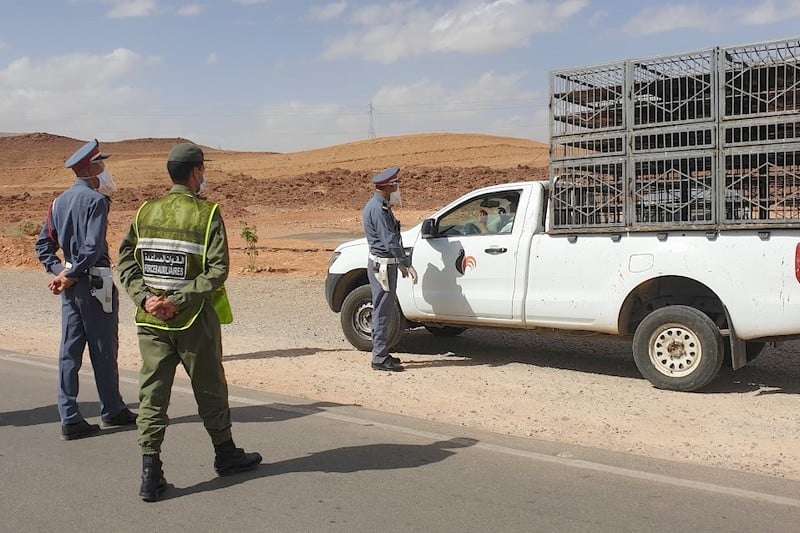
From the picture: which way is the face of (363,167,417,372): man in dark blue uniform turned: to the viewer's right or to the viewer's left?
to the viewer's right

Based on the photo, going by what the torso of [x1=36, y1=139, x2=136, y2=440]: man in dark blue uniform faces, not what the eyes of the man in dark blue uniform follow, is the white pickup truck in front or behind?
in front

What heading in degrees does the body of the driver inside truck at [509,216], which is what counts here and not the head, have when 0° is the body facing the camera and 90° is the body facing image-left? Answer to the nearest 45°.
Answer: approximately 90°

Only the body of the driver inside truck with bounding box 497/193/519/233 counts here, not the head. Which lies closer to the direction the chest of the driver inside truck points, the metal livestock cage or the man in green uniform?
the man in green uniform

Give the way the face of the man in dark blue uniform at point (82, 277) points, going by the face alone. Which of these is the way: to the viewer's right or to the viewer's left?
to the viewer's right

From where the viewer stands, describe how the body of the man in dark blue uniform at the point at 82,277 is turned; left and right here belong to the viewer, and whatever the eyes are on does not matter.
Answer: facing away from the viewer and to the right of the viewer

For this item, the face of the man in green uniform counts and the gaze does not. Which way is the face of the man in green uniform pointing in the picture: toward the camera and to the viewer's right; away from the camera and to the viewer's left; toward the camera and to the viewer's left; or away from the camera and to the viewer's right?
away from the camera and to the viewer's right

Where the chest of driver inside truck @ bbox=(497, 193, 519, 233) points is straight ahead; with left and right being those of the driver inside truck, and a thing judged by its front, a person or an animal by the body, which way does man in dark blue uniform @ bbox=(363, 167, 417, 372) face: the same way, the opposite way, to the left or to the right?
the opposite way

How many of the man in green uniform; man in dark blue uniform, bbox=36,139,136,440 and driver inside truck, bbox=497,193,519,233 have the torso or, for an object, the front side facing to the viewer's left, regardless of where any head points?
1

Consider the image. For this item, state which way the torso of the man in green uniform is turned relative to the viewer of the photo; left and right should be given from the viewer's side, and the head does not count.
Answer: facing away from the viewer and to the right of the viewer

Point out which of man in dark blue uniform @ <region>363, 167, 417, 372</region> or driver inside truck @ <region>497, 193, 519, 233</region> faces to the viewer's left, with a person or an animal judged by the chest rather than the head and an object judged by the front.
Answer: the driver inside truck

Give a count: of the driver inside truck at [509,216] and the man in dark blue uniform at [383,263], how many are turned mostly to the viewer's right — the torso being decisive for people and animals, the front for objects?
1

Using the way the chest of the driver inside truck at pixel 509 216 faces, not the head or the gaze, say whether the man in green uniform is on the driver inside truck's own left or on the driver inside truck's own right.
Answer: on the driver inside truck's own left

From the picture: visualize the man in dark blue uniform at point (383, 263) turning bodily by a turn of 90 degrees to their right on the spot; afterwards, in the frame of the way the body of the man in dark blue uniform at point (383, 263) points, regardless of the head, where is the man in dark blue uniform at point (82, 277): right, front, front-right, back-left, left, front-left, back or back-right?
front-right

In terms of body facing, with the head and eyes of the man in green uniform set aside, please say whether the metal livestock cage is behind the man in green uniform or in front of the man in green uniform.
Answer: in front

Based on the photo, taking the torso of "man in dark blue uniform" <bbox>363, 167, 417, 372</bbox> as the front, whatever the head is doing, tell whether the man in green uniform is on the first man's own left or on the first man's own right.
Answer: on the first man's own right

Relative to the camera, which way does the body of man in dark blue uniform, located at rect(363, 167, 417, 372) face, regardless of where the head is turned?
to the viewer's right
